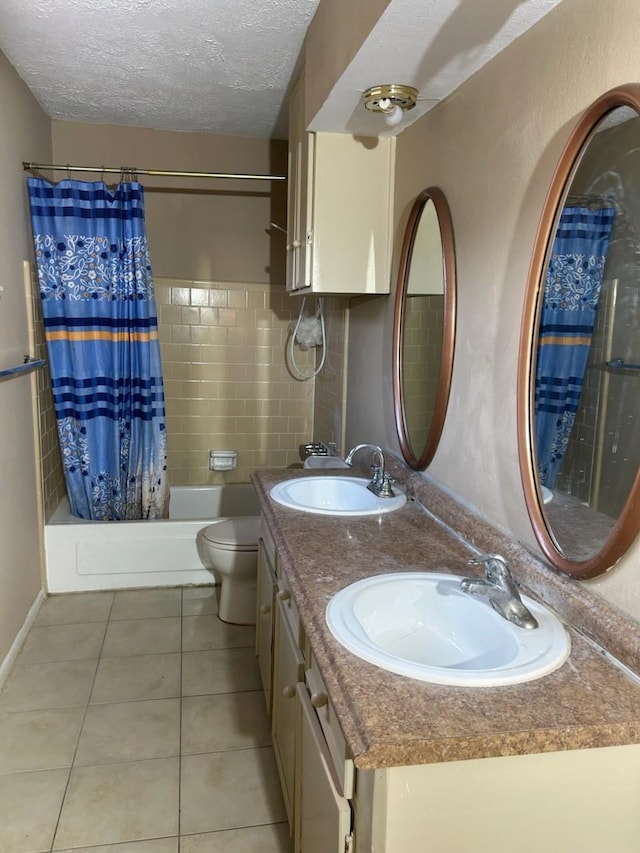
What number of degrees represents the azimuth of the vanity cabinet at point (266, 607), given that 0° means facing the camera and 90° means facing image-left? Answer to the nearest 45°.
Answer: approximately 90°

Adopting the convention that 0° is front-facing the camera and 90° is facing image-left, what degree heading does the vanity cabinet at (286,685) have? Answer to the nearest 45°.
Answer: approximately 90°

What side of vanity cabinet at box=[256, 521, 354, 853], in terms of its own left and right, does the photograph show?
left

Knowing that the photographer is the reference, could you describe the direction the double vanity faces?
facing to the left of the viewer
